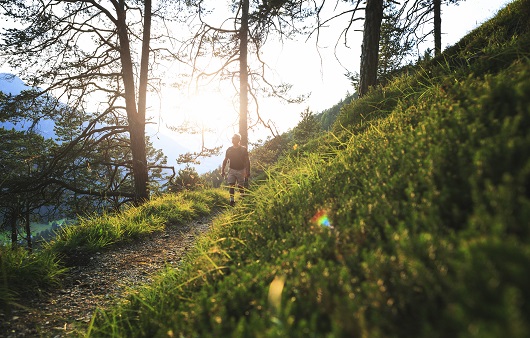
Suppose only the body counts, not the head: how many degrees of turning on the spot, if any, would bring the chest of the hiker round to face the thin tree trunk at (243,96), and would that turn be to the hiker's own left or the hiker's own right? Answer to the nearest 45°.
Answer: approximately 135° to the hiker's own left

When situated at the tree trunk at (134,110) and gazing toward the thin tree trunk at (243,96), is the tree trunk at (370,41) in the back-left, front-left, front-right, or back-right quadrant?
front-right

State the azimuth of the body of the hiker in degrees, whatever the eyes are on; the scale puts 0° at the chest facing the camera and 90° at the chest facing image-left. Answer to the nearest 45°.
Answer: approximately 0°
